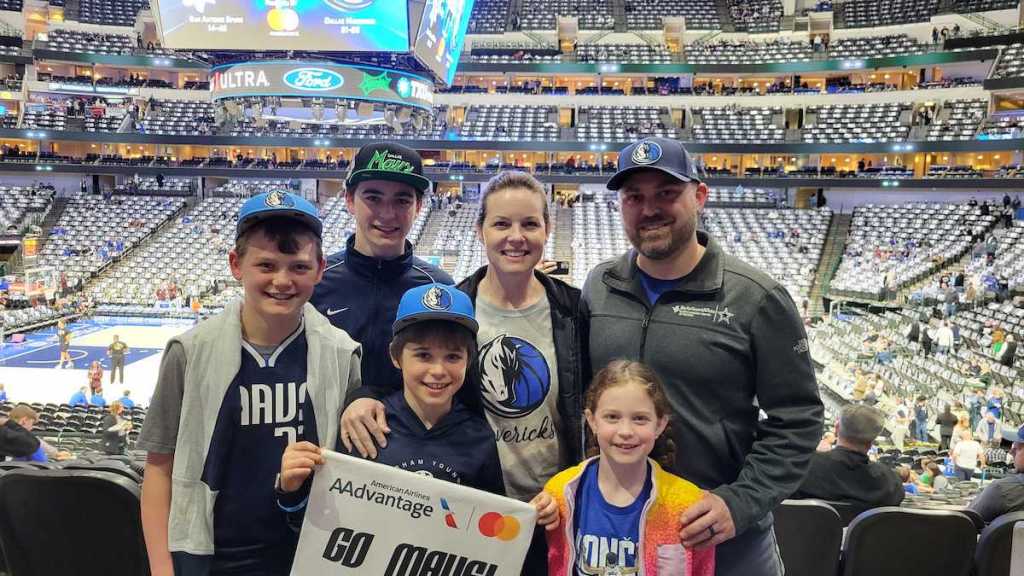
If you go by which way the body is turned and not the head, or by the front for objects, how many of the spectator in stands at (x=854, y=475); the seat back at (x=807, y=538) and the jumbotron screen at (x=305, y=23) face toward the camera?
1

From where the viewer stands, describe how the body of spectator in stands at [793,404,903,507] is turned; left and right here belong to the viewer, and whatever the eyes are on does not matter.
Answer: facing away from the viewer

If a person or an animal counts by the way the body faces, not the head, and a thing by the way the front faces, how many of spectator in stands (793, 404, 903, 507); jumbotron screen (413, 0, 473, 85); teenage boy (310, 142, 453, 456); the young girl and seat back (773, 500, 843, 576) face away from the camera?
2

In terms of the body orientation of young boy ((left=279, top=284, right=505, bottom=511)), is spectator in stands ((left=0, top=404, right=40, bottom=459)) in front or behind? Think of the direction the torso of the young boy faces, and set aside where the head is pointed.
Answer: behind

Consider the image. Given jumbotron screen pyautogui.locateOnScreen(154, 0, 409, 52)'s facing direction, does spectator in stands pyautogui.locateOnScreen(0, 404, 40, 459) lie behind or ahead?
ahead

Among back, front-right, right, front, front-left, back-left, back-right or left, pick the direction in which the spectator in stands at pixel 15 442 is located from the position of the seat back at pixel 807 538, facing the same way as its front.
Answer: left

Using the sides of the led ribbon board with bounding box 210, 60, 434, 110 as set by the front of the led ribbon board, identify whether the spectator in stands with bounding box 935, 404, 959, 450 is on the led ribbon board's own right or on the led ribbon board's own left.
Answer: on the led ribbon board's own left

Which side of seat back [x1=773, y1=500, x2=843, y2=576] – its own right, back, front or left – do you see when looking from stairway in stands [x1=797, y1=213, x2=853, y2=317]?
front

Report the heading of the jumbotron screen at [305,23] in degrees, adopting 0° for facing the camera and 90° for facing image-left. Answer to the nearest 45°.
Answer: approximately 0°

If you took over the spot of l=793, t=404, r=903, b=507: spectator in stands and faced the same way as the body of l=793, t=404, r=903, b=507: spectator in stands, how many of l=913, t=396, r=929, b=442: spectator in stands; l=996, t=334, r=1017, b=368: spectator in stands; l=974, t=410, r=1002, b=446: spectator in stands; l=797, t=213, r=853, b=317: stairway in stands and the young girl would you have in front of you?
4
